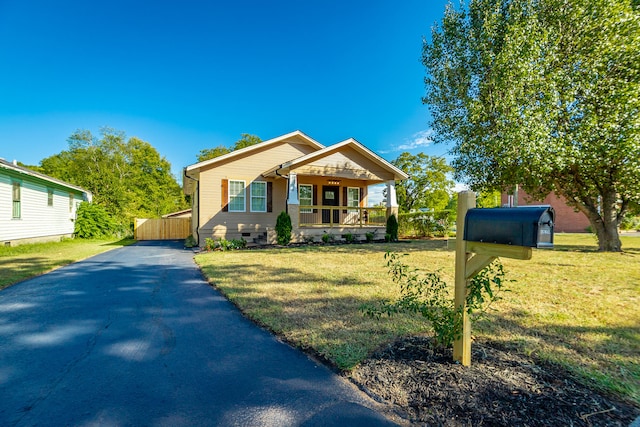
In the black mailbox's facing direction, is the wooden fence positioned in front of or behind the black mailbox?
behind

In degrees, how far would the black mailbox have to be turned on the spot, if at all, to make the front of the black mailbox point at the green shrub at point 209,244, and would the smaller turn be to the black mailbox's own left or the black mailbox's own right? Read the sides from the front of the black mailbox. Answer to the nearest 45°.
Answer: approximately 180°

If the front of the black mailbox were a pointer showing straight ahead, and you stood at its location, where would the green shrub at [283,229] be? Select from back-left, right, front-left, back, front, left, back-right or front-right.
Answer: back

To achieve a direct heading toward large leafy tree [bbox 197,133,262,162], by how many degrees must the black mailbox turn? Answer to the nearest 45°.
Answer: approximately 180°

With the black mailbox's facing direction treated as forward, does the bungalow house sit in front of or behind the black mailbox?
behind

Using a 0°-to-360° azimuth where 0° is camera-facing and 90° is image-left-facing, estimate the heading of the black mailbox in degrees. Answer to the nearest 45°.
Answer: approximately 315°
